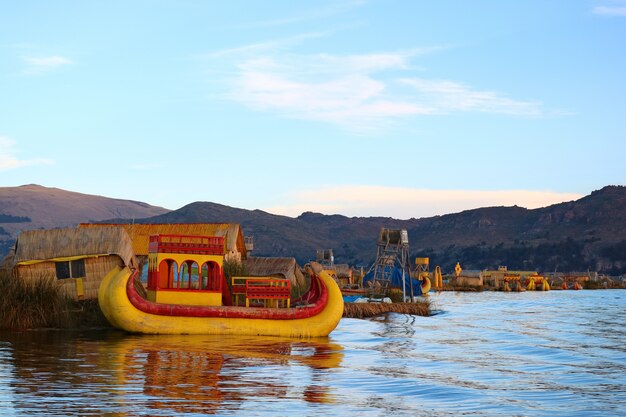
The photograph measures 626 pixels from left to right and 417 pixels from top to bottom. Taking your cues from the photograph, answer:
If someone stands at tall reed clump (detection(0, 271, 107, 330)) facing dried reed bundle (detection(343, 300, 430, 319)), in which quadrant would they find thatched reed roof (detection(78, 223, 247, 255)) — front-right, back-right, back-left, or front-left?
front-left

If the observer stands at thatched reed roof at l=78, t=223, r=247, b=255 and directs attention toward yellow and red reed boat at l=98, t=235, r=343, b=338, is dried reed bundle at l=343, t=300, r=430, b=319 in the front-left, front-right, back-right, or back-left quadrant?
front-left
